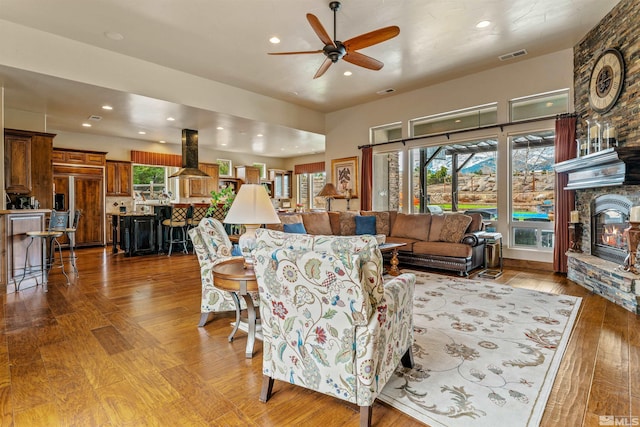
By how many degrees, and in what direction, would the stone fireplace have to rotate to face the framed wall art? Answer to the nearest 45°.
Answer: approximately 45° to its right

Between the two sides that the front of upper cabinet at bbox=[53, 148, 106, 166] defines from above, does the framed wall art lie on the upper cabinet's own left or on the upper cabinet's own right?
on the upper cabinet's own left

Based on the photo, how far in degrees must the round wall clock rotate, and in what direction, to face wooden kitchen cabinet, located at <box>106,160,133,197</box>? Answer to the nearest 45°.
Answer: approximately 45° to its right

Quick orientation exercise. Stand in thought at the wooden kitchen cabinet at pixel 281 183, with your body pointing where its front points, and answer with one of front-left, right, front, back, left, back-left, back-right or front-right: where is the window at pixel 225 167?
front-right

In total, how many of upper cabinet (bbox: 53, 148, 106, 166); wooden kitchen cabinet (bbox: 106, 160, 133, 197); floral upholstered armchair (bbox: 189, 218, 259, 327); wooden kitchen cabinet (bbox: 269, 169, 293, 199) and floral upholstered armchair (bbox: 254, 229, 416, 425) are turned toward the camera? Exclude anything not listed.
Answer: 3

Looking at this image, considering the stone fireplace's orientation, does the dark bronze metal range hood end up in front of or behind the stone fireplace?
in front

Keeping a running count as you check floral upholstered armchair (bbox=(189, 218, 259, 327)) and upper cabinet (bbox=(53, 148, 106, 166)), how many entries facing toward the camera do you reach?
1

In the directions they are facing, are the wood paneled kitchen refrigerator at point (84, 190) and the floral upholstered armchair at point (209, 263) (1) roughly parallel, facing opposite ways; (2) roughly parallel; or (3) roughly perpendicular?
roughly perpendicular

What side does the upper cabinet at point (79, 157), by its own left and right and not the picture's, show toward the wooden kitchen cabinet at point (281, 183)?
left

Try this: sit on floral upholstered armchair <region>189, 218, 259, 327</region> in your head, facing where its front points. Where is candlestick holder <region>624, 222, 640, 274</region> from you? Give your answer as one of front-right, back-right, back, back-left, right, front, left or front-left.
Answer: front-right

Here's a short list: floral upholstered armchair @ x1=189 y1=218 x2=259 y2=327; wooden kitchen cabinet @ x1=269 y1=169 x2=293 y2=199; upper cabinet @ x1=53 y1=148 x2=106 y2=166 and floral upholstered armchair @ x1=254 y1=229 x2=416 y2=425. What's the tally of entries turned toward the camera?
2

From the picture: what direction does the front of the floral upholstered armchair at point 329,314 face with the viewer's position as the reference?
facing away from the viewer and to the right of the viewer

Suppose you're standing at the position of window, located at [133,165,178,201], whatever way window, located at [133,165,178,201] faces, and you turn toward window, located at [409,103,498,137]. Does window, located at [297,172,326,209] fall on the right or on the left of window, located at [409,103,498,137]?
left
